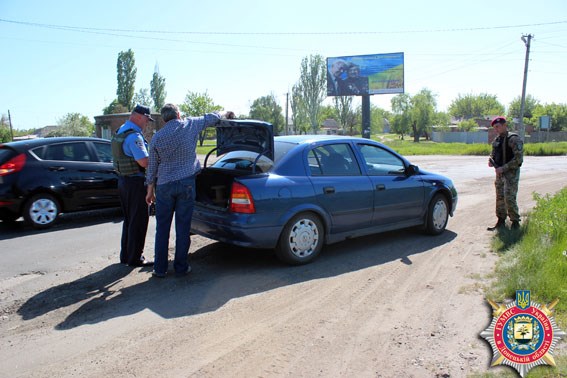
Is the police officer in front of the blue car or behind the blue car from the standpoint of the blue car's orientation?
behind

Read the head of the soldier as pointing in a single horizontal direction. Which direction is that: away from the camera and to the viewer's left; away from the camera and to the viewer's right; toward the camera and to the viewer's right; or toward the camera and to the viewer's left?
toward the camera and to the viewer's left

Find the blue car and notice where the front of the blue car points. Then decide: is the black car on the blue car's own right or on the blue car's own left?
on the blue car's own left

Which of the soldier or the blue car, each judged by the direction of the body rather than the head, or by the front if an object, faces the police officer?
the soldier

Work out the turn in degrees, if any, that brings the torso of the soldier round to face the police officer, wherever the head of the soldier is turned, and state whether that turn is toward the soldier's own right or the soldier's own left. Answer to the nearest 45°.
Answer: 0° — they already face them

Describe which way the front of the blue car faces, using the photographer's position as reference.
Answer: facing away from the viewer and to the right of the viewer

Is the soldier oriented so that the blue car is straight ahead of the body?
yes

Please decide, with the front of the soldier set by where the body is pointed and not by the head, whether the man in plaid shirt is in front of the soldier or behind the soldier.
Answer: in front

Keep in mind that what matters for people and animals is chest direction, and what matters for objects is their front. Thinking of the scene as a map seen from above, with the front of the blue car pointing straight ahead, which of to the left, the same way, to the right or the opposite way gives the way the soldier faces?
the opposite way

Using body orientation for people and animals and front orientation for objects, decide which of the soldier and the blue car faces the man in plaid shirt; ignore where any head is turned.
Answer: the soldier

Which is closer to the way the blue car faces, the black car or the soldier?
the soldier

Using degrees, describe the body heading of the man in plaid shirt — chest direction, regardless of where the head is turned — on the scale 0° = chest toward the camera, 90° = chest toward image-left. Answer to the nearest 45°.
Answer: approximately 180°

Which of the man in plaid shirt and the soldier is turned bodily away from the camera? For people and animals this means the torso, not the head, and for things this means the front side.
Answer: the man in plaid shirt

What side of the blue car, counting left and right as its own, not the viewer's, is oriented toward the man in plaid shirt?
back
